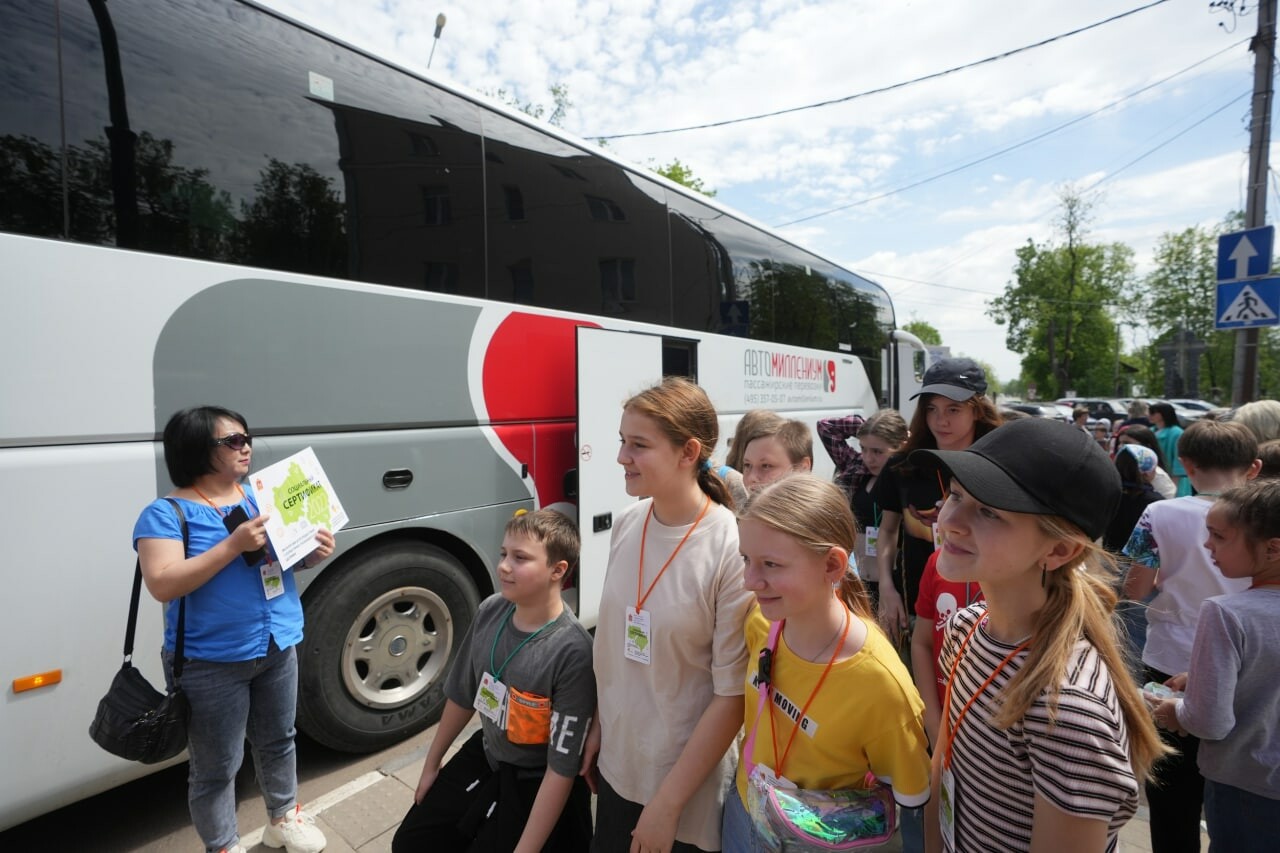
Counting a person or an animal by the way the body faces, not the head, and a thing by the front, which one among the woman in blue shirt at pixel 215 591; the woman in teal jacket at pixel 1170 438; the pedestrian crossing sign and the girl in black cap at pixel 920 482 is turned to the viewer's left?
the woman in teal jacket at pixel 1170 438

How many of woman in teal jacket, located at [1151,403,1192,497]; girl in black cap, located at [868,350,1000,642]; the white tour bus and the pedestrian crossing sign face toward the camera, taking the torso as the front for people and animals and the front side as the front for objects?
2

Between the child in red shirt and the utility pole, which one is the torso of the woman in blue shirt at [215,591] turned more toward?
the child in red shirt

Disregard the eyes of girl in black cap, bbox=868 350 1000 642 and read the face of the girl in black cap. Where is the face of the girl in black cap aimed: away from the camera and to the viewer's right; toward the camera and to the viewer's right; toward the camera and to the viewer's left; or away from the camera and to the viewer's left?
toward the camera and to the viewer's left

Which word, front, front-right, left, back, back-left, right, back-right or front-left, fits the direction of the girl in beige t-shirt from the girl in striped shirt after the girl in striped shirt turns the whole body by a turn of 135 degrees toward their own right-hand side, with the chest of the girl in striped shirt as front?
left

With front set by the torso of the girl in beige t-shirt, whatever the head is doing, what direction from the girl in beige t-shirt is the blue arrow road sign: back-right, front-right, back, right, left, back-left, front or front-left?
back

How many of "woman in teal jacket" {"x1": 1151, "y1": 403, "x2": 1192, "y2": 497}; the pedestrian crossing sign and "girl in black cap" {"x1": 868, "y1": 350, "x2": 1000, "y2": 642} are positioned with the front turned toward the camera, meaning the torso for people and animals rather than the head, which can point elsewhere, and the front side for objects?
2

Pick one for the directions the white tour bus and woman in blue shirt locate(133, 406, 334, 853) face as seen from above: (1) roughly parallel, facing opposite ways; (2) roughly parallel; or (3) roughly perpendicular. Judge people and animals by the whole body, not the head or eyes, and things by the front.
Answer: roughly perpendicular

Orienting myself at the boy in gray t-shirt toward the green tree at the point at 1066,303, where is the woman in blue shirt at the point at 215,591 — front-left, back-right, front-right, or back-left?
back-left

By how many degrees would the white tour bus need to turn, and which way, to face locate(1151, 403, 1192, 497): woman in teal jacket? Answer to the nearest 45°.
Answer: approximately 45° to its right

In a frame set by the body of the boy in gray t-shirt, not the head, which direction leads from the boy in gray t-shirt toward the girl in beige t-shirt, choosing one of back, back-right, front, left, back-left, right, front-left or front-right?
left

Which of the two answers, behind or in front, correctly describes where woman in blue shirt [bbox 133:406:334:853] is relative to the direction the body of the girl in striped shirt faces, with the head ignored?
in front

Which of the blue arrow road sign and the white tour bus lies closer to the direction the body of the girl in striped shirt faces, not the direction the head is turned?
the white tour bus

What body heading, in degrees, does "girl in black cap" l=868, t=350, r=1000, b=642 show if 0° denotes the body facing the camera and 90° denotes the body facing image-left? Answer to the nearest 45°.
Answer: approximately 0°

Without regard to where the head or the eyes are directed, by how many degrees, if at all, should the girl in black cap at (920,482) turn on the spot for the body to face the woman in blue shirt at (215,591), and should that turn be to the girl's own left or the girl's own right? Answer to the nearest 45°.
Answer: approximately 45° to the girl's own right
